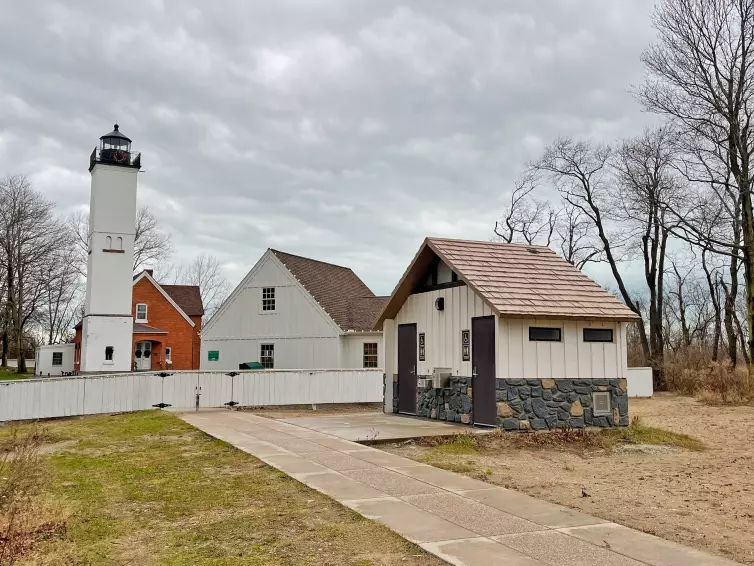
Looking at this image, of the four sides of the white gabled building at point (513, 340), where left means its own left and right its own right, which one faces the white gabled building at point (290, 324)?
right

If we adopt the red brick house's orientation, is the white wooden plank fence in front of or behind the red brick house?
in front

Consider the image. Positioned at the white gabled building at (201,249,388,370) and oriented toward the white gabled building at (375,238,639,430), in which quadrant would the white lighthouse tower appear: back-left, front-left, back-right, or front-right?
back-right

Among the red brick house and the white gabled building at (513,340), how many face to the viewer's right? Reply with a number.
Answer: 0

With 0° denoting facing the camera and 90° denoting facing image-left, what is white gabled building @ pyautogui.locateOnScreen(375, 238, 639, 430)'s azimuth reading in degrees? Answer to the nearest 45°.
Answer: approximately 45°

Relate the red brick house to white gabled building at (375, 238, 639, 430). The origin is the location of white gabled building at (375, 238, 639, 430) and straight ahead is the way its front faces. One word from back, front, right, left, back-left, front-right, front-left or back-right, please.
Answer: right

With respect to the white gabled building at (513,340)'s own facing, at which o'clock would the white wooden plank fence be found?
The white wooden plank fence is roughly at 2 o'clock from the white gabled building.

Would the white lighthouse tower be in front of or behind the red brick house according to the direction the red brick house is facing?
in front

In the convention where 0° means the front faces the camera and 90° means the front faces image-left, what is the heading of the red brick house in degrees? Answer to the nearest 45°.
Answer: approximately 0°

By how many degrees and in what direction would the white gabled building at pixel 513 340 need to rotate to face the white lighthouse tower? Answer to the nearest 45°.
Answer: approximately 90° to its right
